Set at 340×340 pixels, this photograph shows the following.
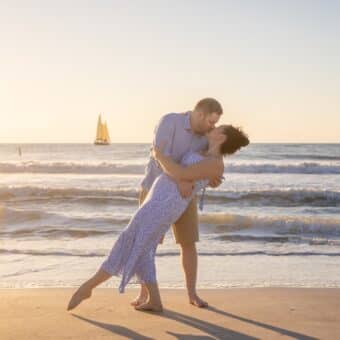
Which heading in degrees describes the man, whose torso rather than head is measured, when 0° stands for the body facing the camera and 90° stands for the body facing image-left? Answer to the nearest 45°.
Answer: approximately 315°
